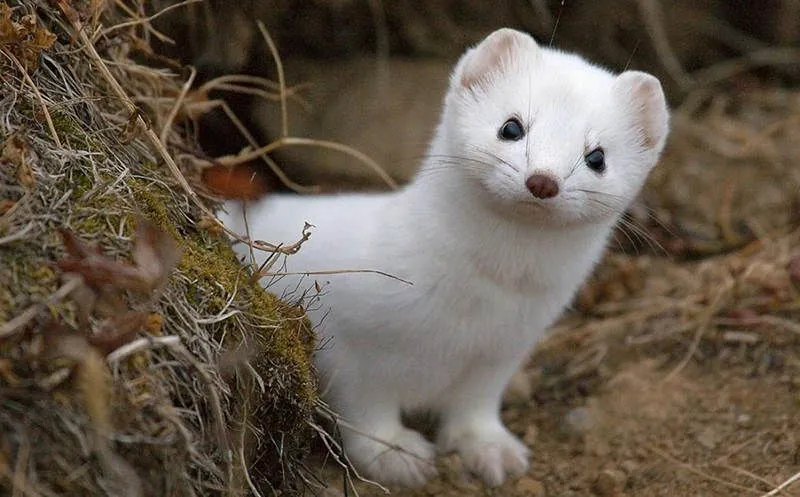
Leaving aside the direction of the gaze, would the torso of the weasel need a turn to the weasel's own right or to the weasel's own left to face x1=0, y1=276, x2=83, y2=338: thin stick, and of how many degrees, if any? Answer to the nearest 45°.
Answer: approximately 90° to the weasel's own right

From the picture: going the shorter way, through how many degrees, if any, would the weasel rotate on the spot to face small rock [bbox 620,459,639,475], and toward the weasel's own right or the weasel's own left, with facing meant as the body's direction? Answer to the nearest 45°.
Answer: approximately 45° to the weasel's own left

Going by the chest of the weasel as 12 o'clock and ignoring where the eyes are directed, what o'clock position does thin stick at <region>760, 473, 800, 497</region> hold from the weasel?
The thin stick is roughly at 11 o'clock from the weasel.

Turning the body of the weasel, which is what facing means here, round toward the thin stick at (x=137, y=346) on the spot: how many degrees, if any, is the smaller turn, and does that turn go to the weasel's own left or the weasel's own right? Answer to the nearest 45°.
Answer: approximately 90° to the weasel's own right

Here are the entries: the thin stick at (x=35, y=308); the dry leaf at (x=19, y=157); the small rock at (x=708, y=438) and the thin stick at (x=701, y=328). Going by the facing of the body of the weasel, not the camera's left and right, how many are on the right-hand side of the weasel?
2

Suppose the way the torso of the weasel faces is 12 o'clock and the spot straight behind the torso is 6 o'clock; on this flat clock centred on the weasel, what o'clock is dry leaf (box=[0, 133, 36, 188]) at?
The dry leaf is roughly at 3 o'clock from the weasel.

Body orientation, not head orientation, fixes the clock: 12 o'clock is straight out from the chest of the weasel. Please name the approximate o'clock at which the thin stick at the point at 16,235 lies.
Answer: The thin stick is roughly at 3 o'clock from the weasel.

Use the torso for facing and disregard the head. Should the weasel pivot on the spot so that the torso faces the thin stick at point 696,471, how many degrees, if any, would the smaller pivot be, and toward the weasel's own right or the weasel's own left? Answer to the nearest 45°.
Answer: approximately 45° to the weasel's own left

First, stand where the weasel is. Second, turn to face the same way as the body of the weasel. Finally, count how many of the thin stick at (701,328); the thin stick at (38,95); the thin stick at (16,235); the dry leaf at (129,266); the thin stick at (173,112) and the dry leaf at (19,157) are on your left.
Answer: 1

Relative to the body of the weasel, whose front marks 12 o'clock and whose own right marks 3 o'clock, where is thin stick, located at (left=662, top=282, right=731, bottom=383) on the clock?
The thin stick is roughly at 9 o'clock from the weasel.

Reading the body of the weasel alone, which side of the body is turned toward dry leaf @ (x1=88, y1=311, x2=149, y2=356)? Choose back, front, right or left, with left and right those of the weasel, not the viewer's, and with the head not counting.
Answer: right

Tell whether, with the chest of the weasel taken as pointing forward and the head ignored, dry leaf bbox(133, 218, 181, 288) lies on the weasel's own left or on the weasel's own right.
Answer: on the weasel's own right

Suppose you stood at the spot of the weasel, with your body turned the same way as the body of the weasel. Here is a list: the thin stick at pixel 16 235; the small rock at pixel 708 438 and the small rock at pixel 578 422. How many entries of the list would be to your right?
1

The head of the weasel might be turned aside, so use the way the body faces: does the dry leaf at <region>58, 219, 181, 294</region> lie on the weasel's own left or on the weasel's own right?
on the weasel's own right

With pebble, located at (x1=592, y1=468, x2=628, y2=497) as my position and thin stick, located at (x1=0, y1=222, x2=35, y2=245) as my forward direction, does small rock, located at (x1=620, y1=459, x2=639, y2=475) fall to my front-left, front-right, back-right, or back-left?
back-right

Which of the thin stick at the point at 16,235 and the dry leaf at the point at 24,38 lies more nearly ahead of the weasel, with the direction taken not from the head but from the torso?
the thin stick

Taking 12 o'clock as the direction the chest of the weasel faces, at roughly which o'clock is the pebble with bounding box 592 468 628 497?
The pebble is roughly at 11 o'clock from the weasel.
